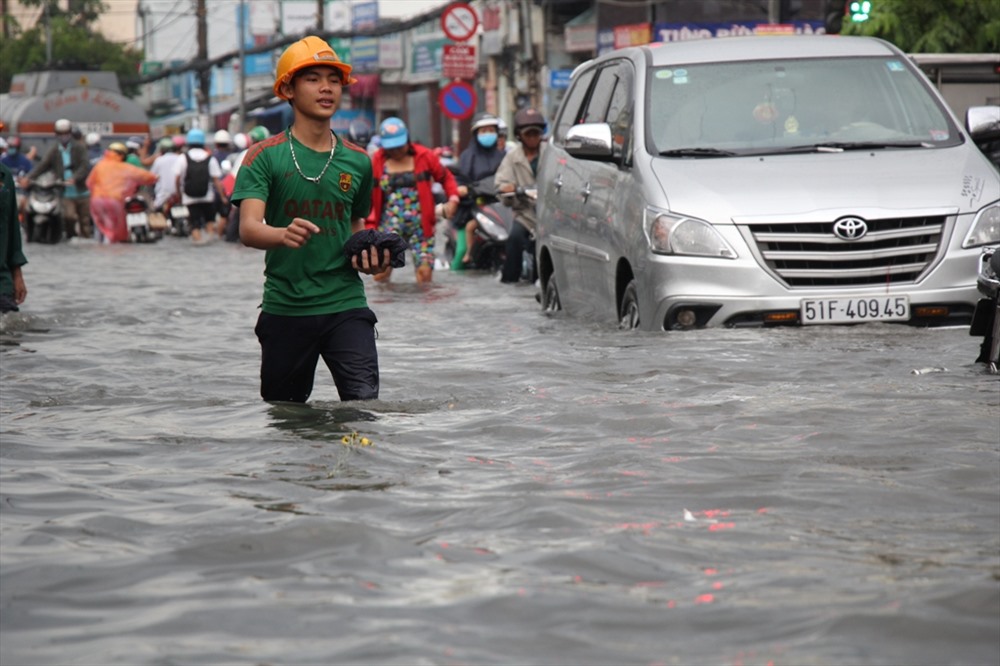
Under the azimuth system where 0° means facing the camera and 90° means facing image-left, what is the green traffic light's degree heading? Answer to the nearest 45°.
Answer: approximately 0°

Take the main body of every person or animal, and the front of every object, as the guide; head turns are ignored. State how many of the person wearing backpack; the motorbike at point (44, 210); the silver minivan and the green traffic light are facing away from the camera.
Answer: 1

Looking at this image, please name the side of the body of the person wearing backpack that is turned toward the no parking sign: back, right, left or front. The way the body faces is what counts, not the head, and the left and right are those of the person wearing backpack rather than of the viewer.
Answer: right

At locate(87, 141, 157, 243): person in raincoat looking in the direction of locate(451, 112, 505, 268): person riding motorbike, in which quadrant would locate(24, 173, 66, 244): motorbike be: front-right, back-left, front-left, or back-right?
back-right

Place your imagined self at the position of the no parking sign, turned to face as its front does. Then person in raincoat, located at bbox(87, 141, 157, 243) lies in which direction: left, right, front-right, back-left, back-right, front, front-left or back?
right

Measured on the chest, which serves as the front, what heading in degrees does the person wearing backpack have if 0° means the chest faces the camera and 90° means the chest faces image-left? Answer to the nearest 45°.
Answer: approximately 180°

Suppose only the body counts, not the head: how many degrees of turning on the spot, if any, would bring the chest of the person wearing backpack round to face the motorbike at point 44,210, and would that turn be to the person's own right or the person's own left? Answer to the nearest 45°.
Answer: approximately 90° to the person's own left

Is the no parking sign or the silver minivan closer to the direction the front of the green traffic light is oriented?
the silver minivan

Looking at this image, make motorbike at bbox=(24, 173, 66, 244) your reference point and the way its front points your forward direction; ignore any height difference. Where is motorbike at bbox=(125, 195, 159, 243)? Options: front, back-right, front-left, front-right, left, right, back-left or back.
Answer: front-left

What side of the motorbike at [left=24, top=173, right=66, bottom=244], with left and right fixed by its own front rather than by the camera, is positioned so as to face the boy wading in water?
front

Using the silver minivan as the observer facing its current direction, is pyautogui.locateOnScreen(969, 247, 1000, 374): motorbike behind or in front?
in front
